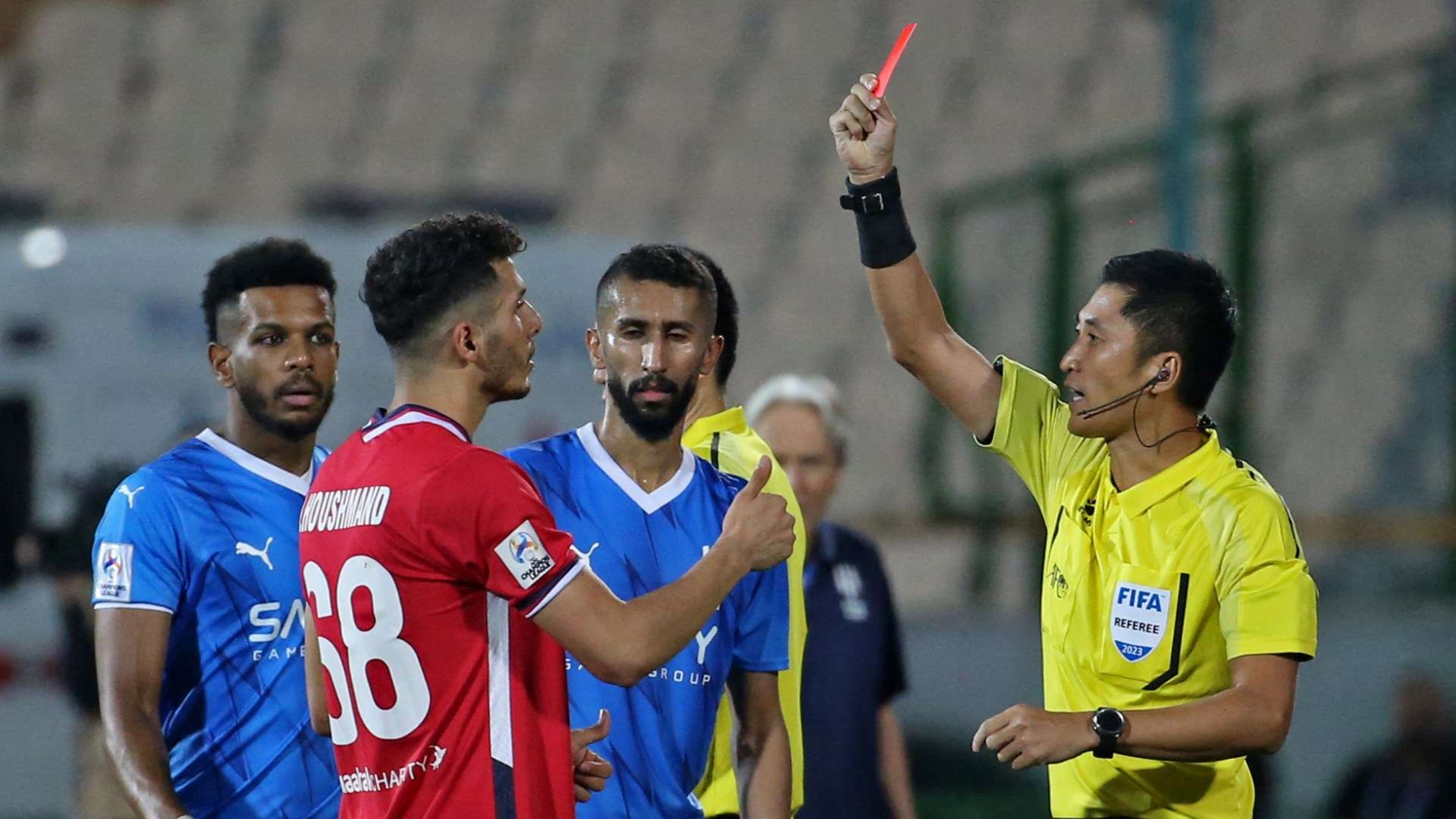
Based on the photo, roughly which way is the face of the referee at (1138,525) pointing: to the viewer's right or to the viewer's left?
to the viewer's left

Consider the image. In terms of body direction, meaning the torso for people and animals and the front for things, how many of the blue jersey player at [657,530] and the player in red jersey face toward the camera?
1

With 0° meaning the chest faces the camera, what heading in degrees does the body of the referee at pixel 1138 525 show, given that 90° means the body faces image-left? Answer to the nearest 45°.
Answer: approximately 45°

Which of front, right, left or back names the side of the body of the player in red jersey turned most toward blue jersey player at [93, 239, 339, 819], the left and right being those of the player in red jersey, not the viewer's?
left

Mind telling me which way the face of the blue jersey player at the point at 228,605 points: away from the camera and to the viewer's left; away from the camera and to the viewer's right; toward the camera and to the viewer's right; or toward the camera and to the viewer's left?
toward the camera and to the viewer's right

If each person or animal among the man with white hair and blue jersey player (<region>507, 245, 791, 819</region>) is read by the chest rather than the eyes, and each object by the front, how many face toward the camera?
2

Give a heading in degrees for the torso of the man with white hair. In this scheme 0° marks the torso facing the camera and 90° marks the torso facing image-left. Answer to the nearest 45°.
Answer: approximately 0°

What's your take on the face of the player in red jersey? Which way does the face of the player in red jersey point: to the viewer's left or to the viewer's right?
to the viewer's right

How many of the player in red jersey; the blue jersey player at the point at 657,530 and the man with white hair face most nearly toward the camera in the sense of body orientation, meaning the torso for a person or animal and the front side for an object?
2

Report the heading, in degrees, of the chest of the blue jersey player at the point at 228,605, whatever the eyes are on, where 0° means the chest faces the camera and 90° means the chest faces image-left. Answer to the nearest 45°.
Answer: approximately 315°
